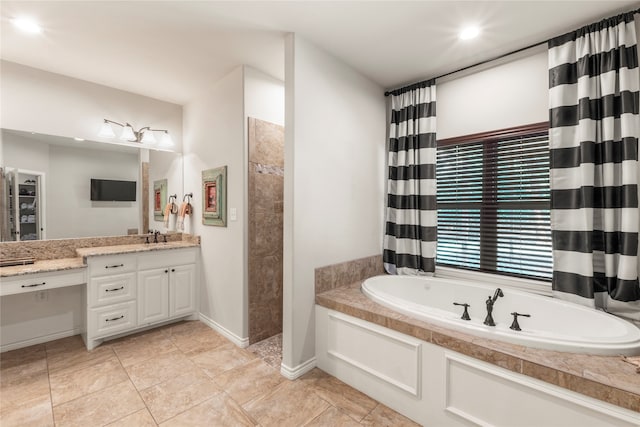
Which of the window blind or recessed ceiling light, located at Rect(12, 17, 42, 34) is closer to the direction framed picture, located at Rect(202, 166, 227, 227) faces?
the recessed ceiling light

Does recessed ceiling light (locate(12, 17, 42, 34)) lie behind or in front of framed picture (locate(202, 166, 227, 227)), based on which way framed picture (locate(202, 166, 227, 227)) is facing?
in front

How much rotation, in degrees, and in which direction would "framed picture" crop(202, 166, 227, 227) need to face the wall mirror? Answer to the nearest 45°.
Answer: approximately 45° to its right

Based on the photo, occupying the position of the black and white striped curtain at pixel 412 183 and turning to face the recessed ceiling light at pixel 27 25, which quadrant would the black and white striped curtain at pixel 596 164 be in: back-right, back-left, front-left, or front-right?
back-left

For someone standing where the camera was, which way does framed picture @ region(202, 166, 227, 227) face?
facing the viewer and to the left of the viewer

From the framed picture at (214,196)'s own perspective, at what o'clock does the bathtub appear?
The bathtub is roughly at 9 o'clock from the framed picture.

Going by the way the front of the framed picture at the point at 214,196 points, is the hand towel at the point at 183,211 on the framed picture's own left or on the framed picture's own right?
on the framed picture's own right

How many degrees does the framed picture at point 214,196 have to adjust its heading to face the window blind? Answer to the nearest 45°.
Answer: approximately 90° to its left
